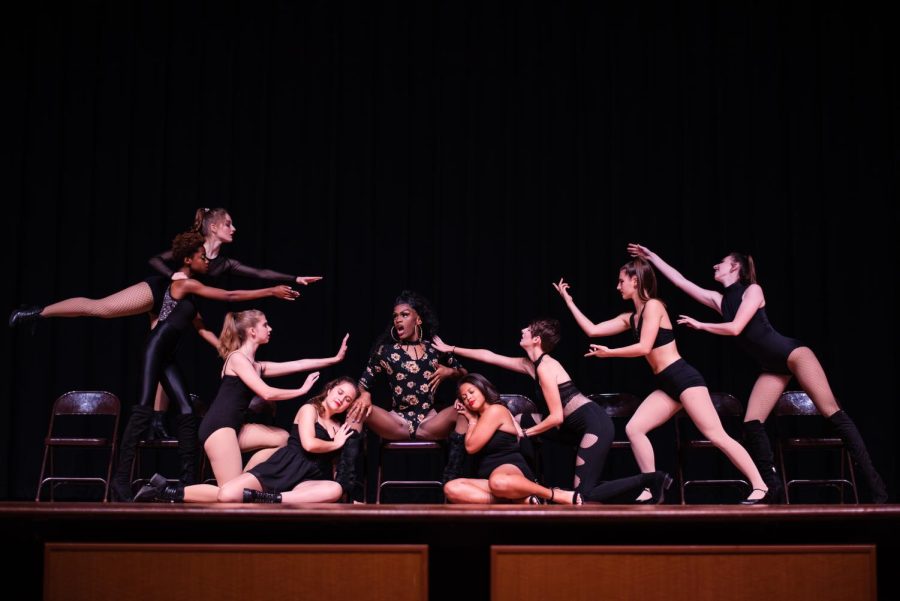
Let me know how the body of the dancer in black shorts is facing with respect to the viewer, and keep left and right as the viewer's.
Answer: facing to the left of the viewer

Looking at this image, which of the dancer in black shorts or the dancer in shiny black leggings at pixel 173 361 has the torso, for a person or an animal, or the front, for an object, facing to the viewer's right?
the dancer in shiny black leggings

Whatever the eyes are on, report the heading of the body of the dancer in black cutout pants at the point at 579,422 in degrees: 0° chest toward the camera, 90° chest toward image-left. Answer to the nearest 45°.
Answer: approximately 90°

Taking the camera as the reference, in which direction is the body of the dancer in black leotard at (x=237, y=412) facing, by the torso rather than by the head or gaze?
to the viewer's right

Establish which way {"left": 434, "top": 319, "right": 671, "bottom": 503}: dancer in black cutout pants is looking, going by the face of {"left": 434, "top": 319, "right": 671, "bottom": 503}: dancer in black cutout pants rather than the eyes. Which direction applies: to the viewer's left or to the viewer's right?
to the viewer's left

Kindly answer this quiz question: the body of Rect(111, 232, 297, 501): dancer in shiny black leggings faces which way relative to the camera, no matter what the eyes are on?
to the viewer's right
